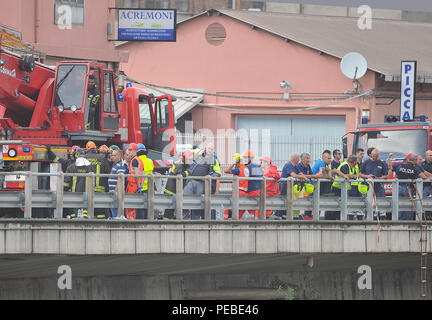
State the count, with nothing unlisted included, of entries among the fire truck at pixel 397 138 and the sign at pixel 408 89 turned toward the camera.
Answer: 2

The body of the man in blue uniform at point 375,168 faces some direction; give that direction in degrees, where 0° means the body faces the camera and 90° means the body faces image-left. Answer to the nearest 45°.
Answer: approximately 0°

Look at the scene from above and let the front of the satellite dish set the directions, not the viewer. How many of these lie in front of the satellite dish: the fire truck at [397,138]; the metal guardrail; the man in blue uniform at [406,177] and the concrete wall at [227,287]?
4

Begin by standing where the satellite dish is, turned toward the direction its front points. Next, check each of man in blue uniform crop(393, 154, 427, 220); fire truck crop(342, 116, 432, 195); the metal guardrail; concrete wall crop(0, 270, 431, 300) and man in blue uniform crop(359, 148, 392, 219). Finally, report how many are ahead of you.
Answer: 5

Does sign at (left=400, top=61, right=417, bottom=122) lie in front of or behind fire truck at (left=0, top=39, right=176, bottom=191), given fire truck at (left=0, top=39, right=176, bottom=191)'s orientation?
in front
